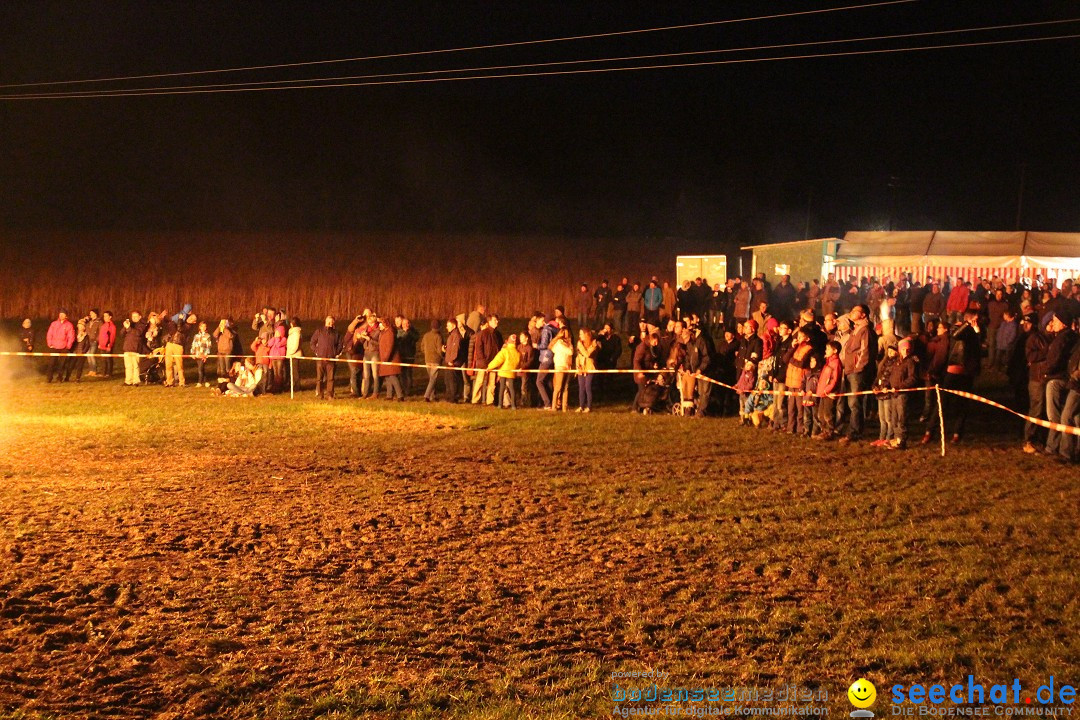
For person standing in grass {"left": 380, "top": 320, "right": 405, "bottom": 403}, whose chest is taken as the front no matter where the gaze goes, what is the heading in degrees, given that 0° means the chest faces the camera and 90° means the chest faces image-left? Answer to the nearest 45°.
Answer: approximately 45°

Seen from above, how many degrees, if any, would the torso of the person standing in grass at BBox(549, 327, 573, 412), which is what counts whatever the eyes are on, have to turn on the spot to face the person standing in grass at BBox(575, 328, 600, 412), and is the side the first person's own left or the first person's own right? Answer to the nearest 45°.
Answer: approximately 135° to the first person's own left

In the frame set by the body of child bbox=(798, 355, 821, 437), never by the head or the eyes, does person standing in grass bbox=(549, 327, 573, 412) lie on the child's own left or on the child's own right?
on the child's own right

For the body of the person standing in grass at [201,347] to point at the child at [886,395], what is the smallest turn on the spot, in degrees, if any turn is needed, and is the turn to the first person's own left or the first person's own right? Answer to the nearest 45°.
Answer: approximately 45° to the first person's own left

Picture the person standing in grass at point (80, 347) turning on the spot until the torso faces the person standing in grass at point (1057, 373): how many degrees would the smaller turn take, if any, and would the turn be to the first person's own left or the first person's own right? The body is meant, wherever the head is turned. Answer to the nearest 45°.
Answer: approximately 45° to the first person's own left

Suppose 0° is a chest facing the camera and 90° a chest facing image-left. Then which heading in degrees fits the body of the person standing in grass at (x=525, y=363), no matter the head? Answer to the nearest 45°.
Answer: approximately 45°

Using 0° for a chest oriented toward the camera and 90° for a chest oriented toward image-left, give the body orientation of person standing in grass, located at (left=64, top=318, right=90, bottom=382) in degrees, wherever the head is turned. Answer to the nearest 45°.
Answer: approximately 0°

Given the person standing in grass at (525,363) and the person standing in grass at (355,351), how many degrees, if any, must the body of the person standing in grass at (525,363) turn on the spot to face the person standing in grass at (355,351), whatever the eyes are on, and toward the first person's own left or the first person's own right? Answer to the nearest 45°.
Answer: approximately 90° to the first person's own right
